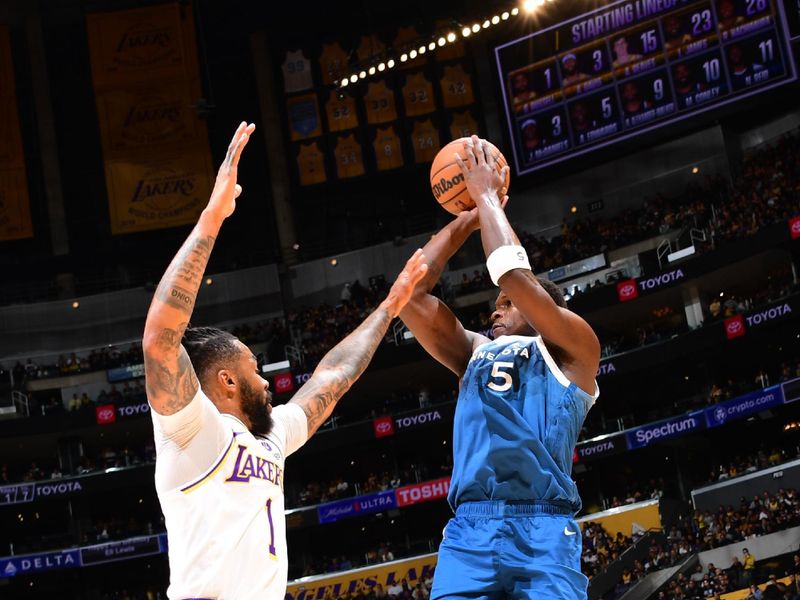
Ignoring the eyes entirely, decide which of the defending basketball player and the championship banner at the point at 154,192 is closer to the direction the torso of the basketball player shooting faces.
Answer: the defending basketball player

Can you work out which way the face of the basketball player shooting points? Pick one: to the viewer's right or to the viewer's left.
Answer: to the viewer's left

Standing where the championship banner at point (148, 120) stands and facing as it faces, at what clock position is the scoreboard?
The scoreboard is roughly at 10 o'clock from the championship banner.

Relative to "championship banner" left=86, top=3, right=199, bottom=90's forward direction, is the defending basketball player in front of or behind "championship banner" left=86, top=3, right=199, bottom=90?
in front

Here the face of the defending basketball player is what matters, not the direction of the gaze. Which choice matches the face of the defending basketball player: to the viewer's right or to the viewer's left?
to the viewer's right

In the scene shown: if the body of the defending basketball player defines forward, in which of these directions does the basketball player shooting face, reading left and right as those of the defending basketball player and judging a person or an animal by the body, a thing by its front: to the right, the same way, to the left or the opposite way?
to the right

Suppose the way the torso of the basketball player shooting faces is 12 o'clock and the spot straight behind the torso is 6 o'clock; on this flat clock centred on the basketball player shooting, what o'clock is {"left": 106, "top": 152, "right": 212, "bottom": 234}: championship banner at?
The championship banner is roughly at 4 o'clock from the basketball player shooting.

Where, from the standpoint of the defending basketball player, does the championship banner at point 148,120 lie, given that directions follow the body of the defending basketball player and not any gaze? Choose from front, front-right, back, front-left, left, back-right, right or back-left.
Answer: back-left

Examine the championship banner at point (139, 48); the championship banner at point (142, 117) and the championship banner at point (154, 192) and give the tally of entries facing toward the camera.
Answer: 3

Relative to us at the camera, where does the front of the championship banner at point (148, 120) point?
facing the viewer

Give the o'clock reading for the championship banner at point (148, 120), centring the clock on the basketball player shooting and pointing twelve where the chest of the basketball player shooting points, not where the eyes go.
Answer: The championship banner is roughly at 4 o'clock from the basketball player shooting.

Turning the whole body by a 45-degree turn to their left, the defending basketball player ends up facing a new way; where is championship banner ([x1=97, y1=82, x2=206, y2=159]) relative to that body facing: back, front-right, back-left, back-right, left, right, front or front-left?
left

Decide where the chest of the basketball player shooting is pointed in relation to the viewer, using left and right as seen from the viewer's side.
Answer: facing the viewer and to the left of the viewer
